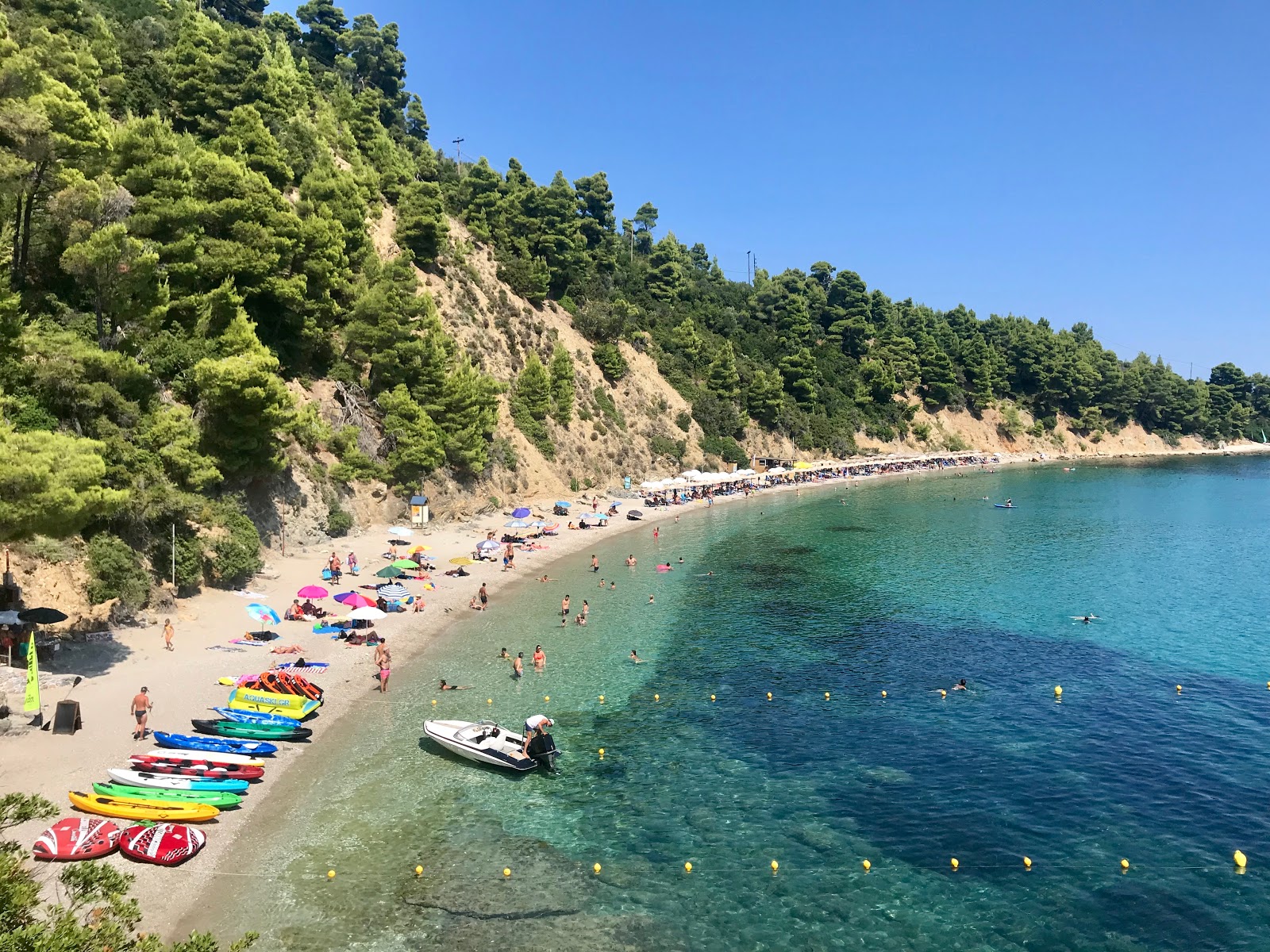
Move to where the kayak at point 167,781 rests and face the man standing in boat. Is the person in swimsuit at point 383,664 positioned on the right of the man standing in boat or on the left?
left

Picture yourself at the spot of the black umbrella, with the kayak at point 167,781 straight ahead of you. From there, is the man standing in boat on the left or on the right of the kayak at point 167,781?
left
